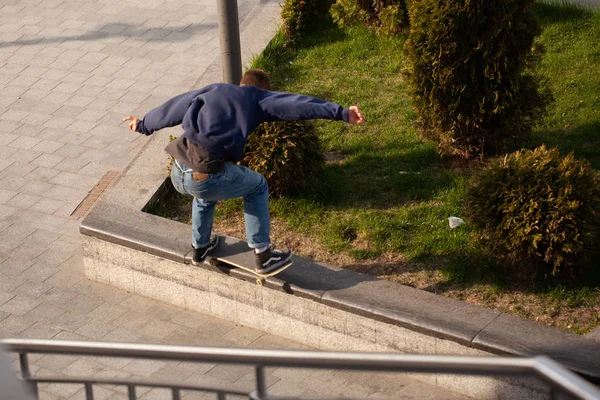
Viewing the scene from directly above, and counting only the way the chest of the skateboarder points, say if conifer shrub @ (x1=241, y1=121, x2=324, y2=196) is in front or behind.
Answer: in front

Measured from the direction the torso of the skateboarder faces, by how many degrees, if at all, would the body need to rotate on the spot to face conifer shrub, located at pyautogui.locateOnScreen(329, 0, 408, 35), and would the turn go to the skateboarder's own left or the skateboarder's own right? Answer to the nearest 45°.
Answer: approximately 45° to the skateboarder's own left

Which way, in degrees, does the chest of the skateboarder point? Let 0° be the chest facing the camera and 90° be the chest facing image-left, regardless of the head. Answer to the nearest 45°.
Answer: approximately 225°

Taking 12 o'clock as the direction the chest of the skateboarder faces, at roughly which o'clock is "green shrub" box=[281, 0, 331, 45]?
The green shrub is roughly at 11 o'clock from the skateboarder.

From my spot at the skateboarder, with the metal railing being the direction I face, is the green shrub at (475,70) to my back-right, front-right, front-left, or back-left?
back-left

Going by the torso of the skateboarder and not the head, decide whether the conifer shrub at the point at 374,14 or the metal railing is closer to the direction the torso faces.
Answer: the conifer shrub

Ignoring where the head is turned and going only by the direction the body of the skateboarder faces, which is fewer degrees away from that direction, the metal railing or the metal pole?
the metal pole
